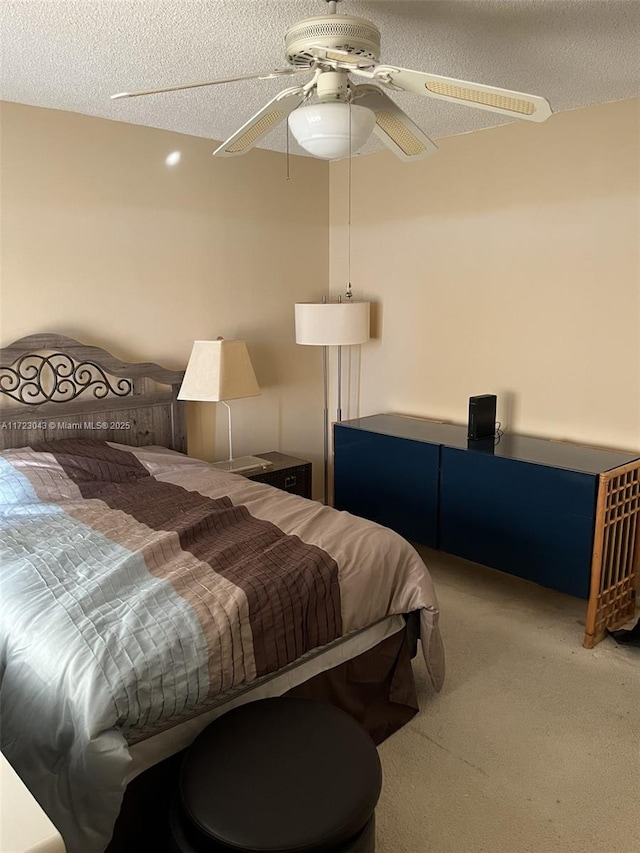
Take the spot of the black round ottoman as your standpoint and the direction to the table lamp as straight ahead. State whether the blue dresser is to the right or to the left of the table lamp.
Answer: right

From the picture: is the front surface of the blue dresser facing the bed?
yes

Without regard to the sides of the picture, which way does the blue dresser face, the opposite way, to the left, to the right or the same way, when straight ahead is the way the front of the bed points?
to the right

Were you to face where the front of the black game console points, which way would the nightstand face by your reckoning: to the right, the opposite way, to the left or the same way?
to the left

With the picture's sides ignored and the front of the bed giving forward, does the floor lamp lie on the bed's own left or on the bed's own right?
on the bed's own left

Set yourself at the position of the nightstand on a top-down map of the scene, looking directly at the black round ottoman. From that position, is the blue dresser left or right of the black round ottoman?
left

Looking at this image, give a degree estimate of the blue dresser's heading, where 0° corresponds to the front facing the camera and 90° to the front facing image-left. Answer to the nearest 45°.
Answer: approximately 45°
